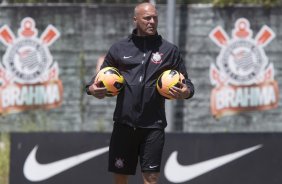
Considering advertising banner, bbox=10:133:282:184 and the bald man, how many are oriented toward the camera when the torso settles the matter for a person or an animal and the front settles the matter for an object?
2

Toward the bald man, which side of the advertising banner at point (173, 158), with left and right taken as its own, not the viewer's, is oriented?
front

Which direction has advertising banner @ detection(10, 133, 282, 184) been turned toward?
toward the camera

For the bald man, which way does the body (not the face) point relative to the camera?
toward the camera

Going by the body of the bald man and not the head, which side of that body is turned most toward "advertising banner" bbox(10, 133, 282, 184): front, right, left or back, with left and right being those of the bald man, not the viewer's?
back

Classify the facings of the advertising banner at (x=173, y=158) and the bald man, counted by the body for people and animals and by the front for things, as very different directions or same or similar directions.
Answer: same or similar directions
